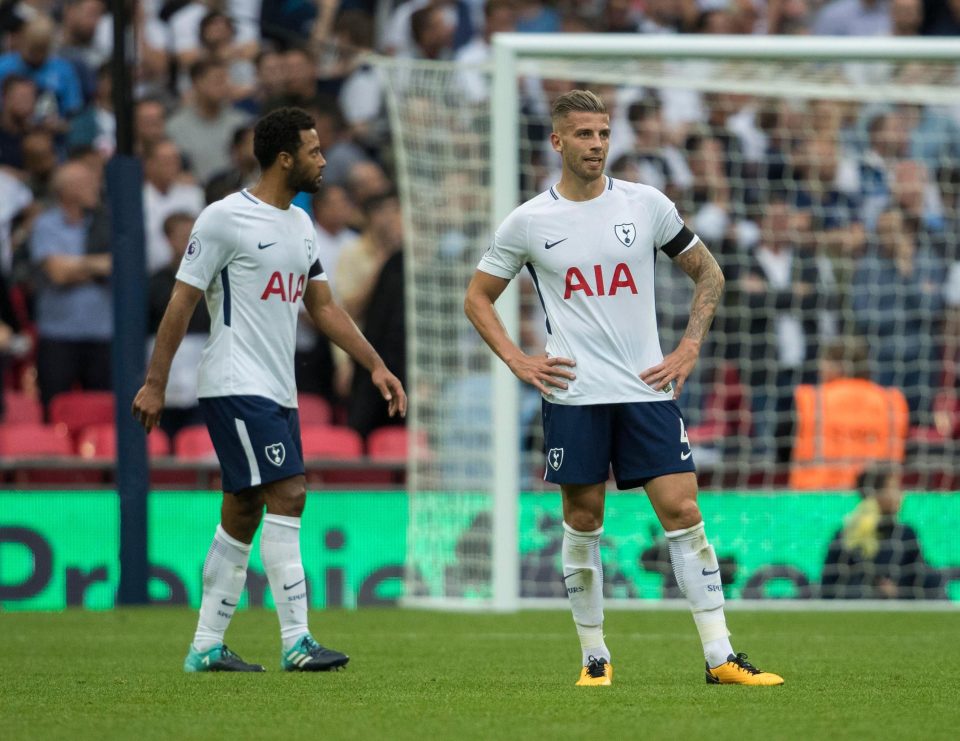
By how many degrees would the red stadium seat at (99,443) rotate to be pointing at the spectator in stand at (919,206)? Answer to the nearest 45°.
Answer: approximately 90° to its left

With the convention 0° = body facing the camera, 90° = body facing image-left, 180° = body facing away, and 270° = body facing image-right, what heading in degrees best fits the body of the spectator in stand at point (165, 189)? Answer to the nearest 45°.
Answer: approximately 0°

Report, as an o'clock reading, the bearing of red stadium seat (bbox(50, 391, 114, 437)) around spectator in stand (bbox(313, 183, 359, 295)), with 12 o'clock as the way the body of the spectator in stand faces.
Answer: The red stadium seat is roughly at 2 o'clock from the spectator in stand.

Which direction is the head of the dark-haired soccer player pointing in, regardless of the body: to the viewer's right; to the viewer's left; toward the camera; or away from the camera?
to the viewer's right

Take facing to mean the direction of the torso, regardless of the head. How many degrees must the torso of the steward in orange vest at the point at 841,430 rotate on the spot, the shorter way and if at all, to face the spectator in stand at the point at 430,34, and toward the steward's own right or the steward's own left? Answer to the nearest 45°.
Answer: approximately 45° to the steward's own left

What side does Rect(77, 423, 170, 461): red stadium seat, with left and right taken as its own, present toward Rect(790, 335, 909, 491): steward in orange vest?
left
